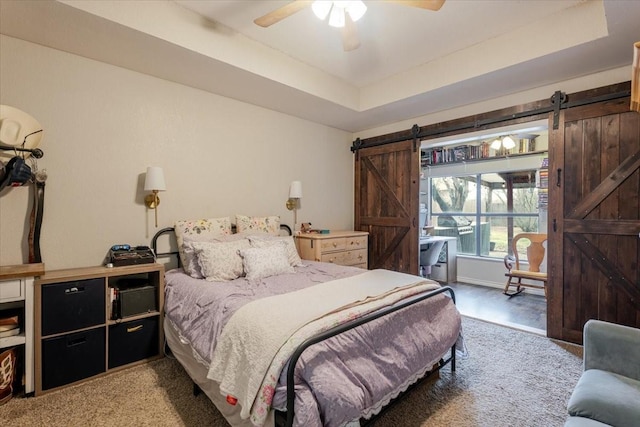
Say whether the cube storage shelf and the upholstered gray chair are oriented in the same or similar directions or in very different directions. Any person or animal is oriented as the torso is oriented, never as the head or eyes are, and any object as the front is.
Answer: very different directions

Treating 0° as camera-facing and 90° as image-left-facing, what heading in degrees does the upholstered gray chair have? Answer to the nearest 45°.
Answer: approximately 45°

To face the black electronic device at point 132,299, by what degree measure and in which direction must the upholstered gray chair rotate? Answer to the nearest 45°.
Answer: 0° — it already faces it

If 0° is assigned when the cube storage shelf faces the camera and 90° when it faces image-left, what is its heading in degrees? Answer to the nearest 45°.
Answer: approximately 315°

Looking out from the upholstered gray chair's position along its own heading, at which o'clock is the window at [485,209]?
The window is roughly at 4 o'clock from the upholstered gray chair.

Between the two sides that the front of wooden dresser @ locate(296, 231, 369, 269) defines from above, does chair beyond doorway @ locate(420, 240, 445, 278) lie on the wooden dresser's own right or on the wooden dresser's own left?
on the wooden dresser's own left

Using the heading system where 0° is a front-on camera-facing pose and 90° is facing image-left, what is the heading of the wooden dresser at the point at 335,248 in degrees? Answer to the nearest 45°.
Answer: approximately 315°

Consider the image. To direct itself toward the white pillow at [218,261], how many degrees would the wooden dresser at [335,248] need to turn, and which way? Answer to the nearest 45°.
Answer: approximately 90° to its right
